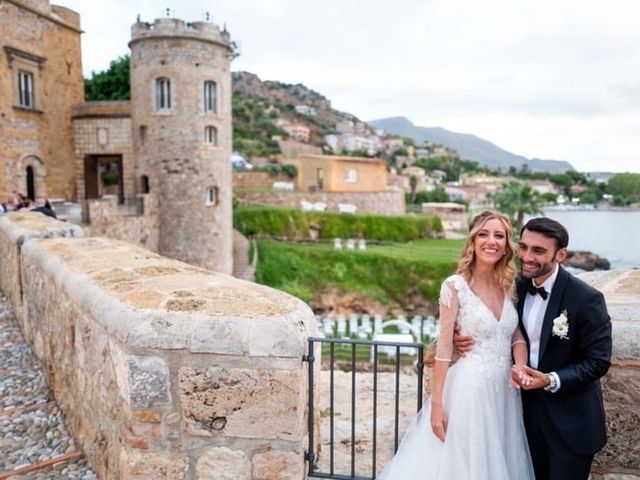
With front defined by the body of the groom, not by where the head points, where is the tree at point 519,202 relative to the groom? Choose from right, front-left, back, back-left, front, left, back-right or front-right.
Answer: back-right

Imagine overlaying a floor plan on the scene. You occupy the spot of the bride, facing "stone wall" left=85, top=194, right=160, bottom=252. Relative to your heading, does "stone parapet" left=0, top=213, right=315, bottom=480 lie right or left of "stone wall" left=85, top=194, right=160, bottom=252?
left

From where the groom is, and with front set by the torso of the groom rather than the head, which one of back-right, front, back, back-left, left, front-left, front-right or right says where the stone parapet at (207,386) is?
front-right

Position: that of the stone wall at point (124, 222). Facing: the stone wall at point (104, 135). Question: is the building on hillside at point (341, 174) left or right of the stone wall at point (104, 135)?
right

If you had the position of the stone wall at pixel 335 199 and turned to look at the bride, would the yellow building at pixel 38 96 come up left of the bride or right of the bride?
right

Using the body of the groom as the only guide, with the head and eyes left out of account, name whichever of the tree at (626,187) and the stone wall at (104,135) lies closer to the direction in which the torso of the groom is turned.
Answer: the stone wall

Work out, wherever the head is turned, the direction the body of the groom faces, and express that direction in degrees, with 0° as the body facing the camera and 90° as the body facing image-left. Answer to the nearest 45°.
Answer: approximately 45°

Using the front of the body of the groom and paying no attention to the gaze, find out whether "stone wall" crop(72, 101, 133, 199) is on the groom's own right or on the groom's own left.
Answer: on the groom's own right

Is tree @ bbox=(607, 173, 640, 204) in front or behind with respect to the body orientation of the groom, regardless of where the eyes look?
behind

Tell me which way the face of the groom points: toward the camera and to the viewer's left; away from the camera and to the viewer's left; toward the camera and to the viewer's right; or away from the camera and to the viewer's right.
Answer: toward the camera and to the viewer's left

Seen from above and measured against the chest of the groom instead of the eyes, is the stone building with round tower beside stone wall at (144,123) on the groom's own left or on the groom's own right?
on the groom's own right

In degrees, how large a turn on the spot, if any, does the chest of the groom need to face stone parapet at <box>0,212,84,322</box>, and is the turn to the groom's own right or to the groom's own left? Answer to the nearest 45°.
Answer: approximately 45° to the groom's own right

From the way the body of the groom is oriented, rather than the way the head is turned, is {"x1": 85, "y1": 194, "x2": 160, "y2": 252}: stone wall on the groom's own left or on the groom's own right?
on the groom's own right

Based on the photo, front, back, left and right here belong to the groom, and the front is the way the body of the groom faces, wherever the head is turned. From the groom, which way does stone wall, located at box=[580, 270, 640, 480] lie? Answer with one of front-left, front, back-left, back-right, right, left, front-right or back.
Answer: back
